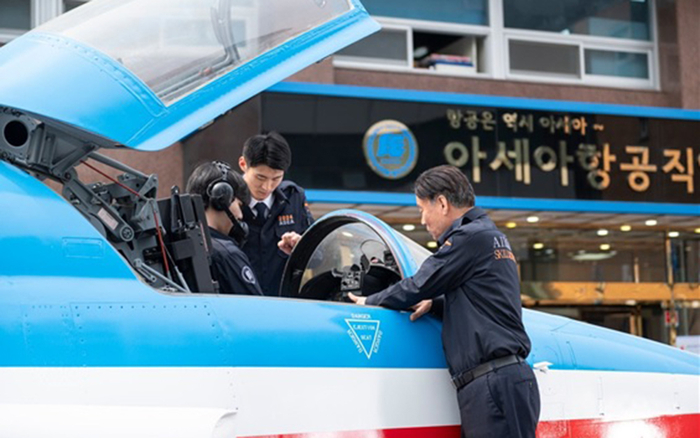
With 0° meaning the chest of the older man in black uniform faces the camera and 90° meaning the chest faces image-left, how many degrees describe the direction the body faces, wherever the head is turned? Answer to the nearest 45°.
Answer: approximately 135°

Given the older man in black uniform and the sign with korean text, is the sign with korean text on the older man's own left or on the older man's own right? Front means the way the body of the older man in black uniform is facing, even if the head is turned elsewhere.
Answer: on the older man's own right

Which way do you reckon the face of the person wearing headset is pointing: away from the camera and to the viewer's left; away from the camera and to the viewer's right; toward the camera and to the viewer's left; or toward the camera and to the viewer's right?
away from the camera and to the viewer's right

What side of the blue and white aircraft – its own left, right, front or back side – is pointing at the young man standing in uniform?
left

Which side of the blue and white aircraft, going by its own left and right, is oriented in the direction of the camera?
right

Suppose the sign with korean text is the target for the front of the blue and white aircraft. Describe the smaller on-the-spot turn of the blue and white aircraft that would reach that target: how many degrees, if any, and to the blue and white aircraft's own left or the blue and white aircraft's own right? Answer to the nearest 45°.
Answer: approximately 90° to the blue and white aircraft's own left

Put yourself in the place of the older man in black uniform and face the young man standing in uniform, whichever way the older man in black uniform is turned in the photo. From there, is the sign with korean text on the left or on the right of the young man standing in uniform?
right
